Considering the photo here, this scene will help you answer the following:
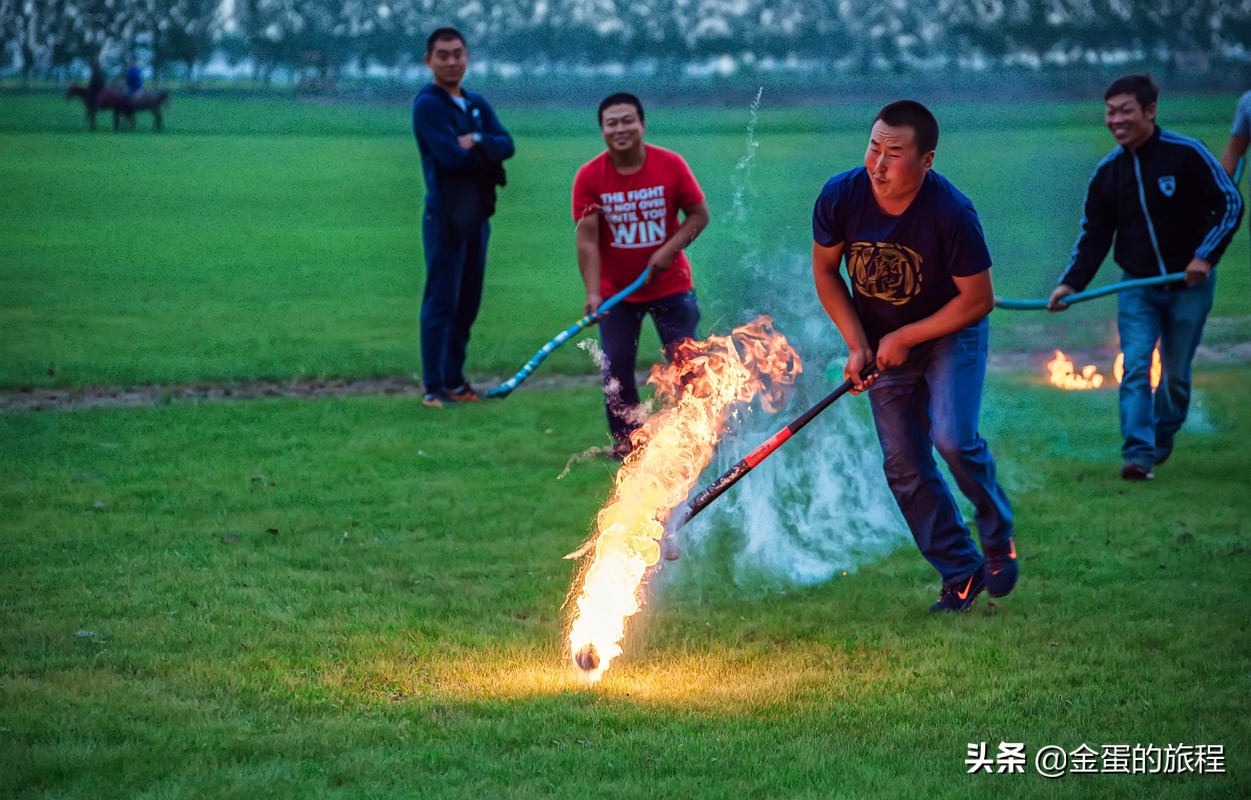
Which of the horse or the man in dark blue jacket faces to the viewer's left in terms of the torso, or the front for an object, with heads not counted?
the horse

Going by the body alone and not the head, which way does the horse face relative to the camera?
to the viewer's left

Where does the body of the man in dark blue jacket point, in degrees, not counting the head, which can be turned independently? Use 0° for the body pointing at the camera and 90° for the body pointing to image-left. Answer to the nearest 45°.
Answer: approximately 315°

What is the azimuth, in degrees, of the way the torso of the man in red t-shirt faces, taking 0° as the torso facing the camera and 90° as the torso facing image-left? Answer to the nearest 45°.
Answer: approximately 0°

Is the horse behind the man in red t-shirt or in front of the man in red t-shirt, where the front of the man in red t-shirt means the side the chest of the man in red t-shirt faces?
behind

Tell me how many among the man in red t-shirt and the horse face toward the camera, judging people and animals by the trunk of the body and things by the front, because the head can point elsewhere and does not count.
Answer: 1

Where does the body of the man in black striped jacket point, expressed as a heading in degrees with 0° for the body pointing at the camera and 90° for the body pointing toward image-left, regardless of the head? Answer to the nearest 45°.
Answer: approximately 45°

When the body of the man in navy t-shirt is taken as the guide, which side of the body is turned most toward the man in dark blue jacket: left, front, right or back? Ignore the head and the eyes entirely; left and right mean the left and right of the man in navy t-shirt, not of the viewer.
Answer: right

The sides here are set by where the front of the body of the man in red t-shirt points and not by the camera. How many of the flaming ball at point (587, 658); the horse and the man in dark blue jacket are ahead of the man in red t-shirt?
1

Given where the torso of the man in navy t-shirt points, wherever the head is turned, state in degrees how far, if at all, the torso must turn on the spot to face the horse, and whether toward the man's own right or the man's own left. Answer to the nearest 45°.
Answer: approximately 90° to the man's own right

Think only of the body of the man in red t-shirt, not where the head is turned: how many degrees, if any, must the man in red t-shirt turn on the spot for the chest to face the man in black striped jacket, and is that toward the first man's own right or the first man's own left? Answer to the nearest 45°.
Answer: approximately 90° to the first man's own left

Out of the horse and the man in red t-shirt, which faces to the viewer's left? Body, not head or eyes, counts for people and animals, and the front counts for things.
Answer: the horse

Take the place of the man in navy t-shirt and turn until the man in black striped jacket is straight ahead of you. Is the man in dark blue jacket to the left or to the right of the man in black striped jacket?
left

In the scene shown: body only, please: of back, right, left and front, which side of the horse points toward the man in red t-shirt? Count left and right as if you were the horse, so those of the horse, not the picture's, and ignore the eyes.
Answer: left
